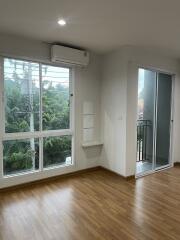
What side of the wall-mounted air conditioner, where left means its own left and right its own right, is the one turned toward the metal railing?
left

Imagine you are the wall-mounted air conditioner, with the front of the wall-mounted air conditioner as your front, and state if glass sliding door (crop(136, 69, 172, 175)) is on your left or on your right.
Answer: on your left

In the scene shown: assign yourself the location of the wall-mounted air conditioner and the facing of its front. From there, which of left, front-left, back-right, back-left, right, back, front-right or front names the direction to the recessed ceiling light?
front-right

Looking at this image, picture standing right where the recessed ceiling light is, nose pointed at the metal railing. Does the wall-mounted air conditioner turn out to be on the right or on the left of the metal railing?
left

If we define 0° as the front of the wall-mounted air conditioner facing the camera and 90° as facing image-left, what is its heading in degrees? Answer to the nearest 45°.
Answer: approximately 315°
